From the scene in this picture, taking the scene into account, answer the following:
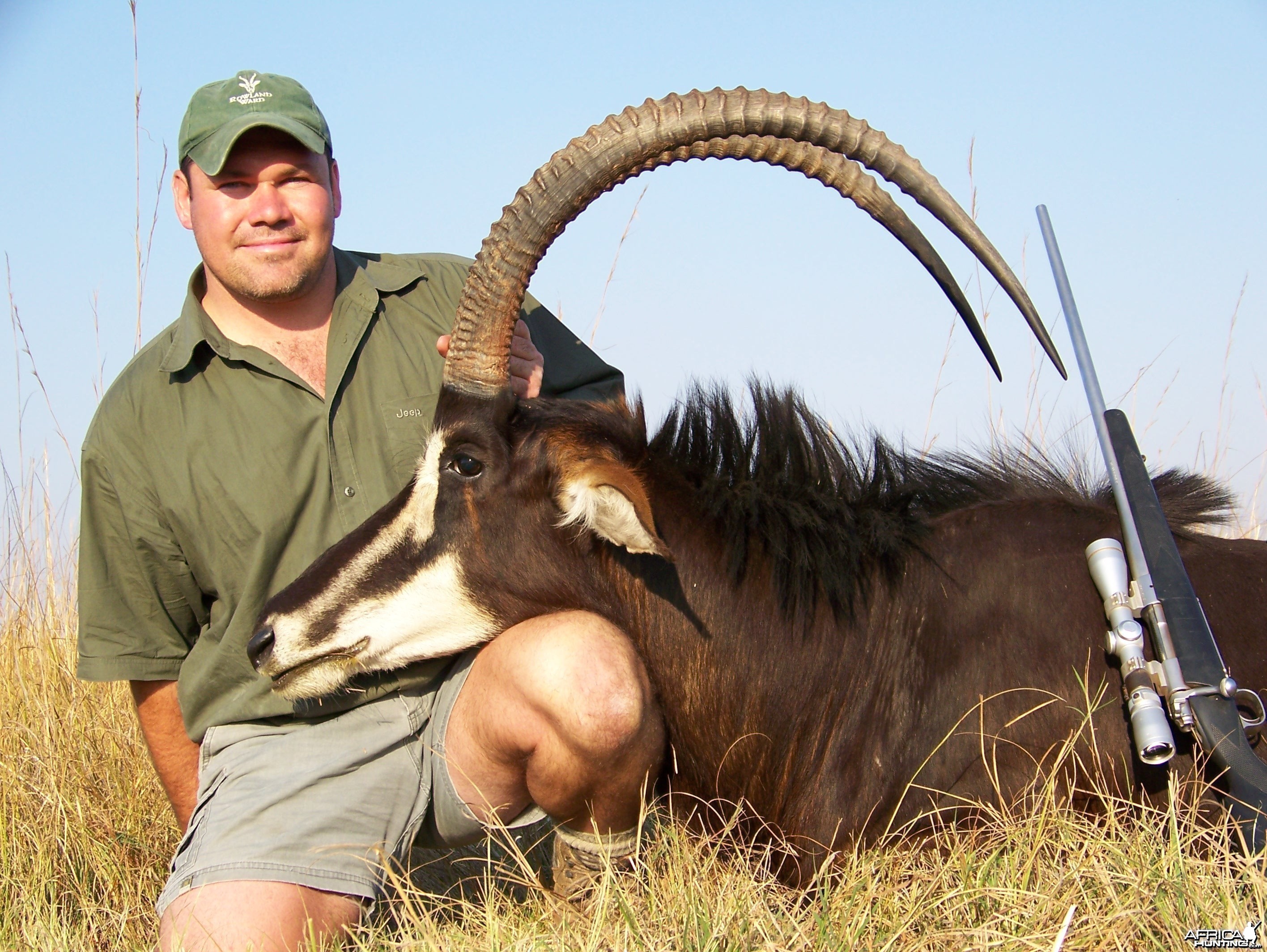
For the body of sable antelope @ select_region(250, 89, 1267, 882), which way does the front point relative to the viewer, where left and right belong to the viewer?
facing to the left of the viewer
